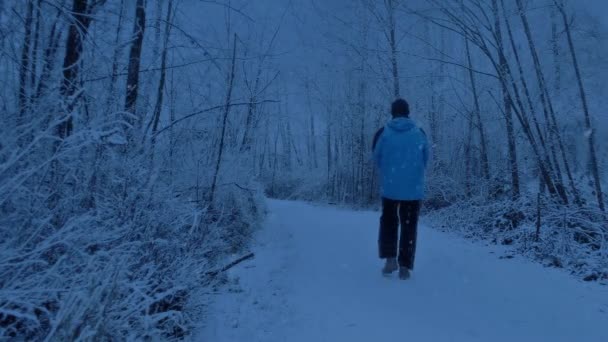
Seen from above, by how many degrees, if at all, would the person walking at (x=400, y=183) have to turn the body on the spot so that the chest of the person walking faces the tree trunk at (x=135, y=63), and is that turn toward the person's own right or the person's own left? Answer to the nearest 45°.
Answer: approximately 90° to the person's own left

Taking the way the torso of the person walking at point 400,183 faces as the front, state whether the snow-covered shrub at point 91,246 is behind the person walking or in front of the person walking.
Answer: behind

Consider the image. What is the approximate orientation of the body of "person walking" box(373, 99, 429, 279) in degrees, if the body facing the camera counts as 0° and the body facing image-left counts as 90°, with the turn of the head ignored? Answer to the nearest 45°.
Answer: approximately 180°

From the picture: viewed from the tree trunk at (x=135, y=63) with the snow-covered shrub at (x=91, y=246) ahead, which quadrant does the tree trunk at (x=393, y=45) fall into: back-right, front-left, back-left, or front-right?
back-left

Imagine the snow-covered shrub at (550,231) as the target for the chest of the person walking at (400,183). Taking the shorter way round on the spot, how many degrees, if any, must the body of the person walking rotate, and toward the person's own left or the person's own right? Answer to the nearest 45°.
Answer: approximately 45° to the person's own right

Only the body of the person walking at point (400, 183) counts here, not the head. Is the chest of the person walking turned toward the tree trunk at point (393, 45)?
yes
